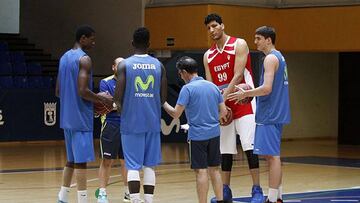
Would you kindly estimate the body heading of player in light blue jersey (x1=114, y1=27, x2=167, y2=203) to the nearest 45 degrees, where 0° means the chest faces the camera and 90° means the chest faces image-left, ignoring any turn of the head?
approximately 180°

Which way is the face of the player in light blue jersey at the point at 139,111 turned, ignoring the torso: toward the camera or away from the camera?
away from the camera

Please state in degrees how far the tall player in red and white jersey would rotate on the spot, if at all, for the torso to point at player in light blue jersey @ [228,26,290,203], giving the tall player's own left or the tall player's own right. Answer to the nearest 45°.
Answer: approximately 90° to the tall player's own left

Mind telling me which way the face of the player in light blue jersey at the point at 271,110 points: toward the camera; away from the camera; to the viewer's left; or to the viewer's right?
to the viewer's left

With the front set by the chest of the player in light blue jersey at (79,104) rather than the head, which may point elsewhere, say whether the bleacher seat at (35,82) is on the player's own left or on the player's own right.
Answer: on the player's own left

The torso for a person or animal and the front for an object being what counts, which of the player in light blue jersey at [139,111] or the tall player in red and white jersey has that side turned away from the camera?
the player in light blue jersey

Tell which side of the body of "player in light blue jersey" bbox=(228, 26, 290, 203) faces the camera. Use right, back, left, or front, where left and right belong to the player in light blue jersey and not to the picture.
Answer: left

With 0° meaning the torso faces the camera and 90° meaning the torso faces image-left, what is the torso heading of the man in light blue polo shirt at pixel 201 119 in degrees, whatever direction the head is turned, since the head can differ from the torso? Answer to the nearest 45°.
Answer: approximately 135°

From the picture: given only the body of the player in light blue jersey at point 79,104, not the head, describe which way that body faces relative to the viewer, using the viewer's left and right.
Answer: facing away from the viewer and to the right of the viewer
